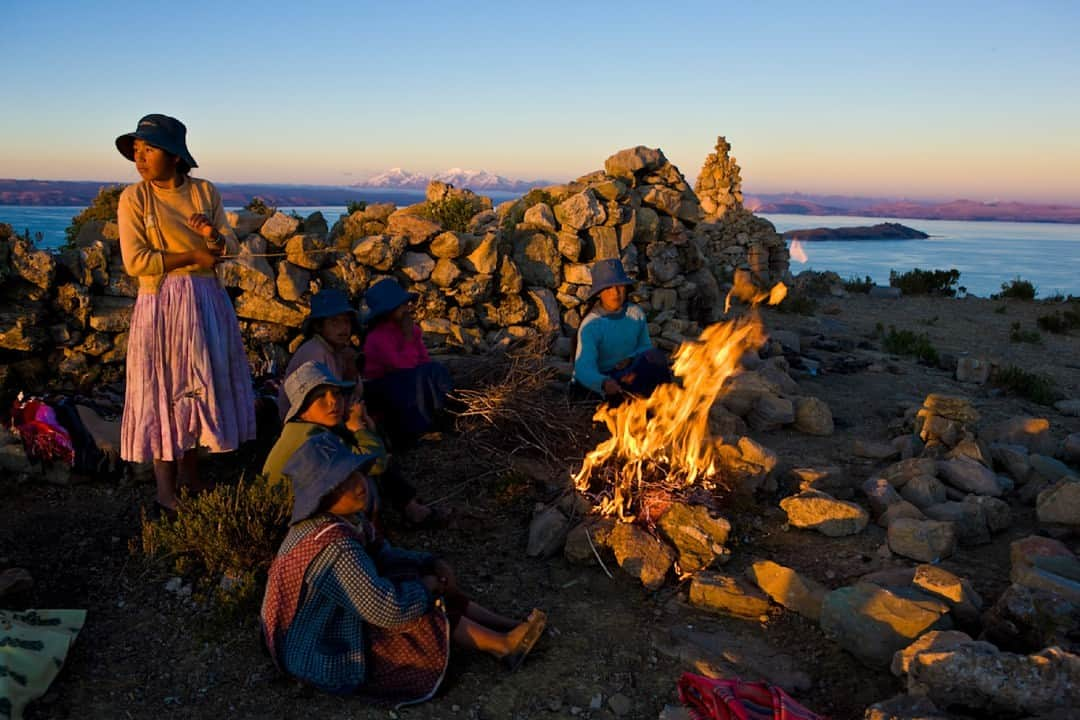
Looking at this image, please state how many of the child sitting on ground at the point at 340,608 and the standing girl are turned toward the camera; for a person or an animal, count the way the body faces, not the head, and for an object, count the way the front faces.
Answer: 1

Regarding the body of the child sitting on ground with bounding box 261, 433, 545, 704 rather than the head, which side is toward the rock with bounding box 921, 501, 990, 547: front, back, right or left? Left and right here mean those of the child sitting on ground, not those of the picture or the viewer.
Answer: front

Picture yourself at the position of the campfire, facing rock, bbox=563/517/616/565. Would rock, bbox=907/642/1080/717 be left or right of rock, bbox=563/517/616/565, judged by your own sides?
left

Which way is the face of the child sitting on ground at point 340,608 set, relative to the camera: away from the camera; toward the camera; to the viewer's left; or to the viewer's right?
to the viewer's right

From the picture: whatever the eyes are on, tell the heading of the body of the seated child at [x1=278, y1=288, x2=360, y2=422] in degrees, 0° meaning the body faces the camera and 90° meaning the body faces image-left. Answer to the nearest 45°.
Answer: approximately 315°

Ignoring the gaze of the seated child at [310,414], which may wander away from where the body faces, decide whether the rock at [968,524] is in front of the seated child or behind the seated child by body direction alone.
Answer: in front

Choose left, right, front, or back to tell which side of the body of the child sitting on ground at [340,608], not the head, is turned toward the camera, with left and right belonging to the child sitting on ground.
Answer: right

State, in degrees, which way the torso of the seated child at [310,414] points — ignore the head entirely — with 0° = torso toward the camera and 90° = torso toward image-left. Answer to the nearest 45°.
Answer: approximately 315°

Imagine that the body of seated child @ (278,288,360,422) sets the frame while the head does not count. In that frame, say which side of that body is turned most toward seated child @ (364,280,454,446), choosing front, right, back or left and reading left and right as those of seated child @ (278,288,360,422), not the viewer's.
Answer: left

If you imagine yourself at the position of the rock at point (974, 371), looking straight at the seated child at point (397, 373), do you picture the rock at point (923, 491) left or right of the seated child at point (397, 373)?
left
